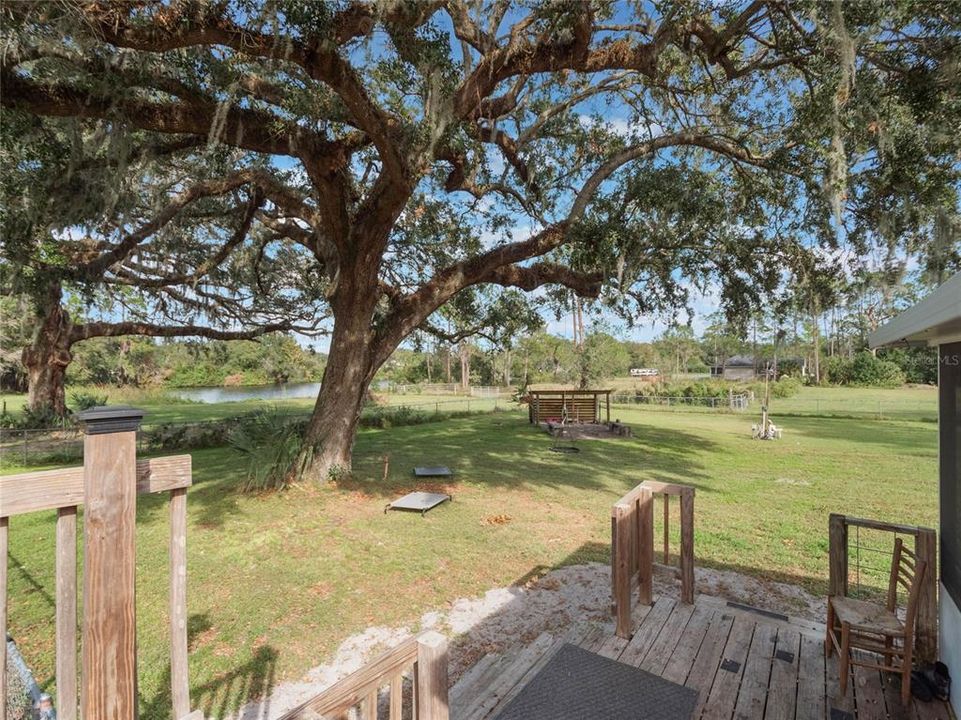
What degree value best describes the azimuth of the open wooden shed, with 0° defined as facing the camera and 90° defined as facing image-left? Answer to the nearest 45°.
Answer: approximately 0°

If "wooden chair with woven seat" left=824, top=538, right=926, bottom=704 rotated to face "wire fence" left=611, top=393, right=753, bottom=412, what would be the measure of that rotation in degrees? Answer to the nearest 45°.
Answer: approximately 90° to its right

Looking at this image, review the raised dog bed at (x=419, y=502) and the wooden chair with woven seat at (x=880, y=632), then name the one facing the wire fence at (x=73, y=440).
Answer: the wooden chair with woven seat

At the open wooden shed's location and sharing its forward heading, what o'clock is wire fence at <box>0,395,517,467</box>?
The wire fence is roughly at 2 o'clock from the open wooden shed.

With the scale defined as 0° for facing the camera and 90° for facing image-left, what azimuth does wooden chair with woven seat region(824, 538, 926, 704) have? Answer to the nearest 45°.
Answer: approximately 90°

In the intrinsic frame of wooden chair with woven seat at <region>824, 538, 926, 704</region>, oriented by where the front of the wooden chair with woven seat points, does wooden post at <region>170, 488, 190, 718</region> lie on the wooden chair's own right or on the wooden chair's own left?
on the wooden chair's own left
